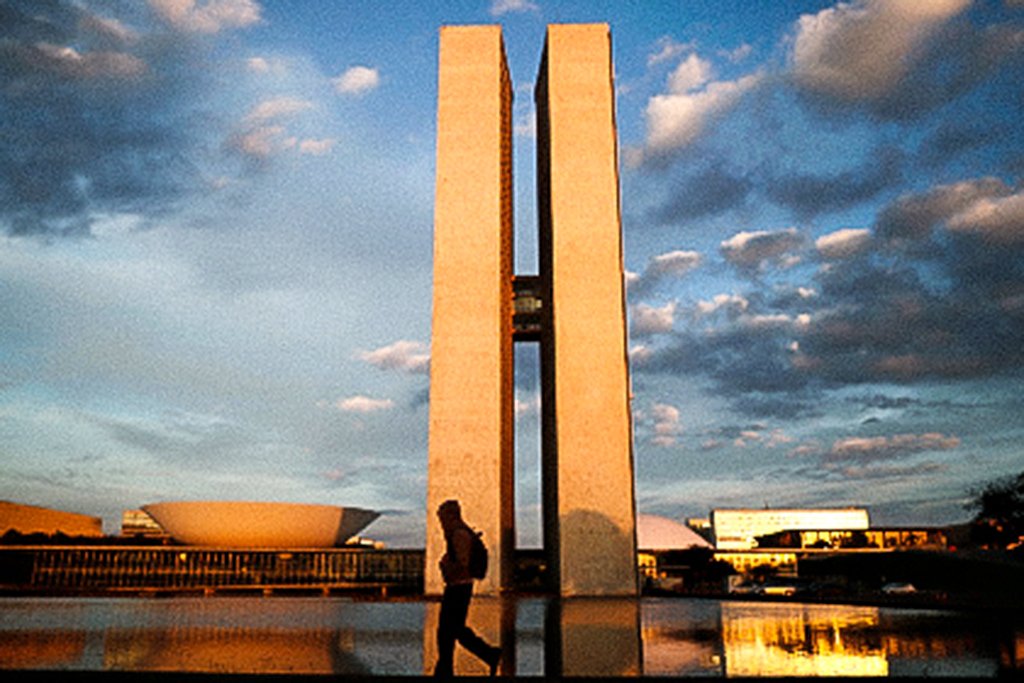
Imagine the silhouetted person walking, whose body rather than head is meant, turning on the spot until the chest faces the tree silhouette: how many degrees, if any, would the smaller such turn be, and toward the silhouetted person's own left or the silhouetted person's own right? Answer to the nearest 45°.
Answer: approximately 135° to the silhouetted person's own right

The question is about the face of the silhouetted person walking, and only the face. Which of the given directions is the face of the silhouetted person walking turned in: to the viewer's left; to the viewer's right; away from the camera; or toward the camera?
to the viewer's left

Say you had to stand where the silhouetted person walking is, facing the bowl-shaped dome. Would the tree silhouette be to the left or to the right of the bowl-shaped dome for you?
right

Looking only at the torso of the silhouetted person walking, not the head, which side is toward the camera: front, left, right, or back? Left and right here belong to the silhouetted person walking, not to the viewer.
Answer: left

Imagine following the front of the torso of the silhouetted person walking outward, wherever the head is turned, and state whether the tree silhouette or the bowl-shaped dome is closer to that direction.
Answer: the bowl-shaped dome

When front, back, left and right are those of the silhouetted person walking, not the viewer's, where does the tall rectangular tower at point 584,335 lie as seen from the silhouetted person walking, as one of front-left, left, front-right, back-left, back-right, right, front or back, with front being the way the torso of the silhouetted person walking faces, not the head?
right
